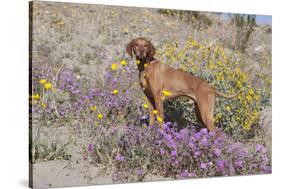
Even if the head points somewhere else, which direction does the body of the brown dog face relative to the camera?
to the viewer's left
